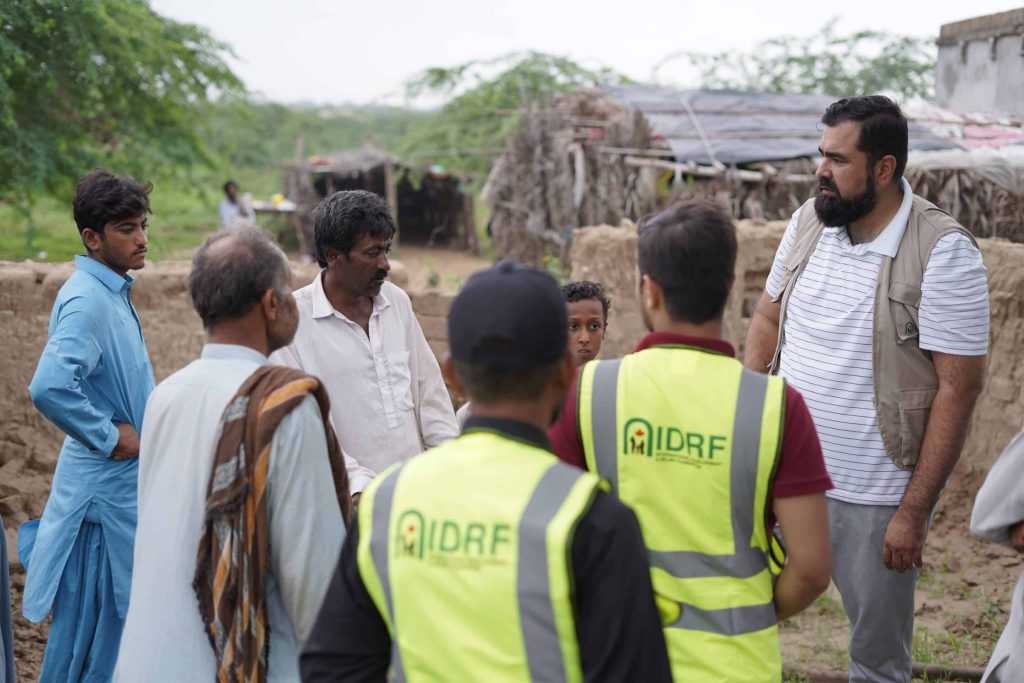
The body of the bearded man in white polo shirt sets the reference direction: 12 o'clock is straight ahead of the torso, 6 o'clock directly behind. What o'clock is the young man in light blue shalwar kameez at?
The young man in light blue shalwar kameez is roughly at 1 o'clock from the bearded man in white polo shirt.

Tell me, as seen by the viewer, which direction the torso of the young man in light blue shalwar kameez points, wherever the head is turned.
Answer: to the viewer's right

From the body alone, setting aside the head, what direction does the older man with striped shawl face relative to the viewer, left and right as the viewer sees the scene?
facing away from the viewer and to the right of the viewer

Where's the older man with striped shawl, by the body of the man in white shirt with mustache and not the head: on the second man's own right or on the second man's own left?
on the second man's own right

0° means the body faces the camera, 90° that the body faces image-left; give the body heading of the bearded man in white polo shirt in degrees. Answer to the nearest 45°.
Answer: approximately 45°

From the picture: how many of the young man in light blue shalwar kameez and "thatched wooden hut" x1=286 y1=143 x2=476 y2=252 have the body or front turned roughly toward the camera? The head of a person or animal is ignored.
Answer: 1

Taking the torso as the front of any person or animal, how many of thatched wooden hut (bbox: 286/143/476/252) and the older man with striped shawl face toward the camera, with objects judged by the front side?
1

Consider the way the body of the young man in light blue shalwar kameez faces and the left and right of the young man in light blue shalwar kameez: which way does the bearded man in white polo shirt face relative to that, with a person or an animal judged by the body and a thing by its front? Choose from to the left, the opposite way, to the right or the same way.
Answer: the opposite way

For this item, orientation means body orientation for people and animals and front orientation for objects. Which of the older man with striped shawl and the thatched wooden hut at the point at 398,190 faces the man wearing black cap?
the thatched wooden hut

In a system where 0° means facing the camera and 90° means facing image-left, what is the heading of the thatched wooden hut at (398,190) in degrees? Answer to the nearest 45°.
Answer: approximately 0°

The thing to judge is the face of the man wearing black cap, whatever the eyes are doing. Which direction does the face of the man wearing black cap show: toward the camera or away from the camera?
away from the camera

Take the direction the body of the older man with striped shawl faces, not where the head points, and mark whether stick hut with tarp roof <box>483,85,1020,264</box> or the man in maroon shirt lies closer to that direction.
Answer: the stick hut with tarp roof

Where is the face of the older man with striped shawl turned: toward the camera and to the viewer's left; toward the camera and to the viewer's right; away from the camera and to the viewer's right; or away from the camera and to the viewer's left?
away from the camera and to the viewer's right

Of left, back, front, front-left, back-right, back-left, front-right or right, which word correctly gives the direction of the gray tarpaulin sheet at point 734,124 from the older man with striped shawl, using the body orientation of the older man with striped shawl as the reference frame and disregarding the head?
front

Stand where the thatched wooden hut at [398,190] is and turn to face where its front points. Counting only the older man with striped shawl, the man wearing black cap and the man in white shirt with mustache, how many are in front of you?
3

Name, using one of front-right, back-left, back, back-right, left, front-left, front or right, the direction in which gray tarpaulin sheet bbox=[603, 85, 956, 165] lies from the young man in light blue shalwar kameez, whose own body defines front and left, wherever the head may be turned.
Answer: front-left
